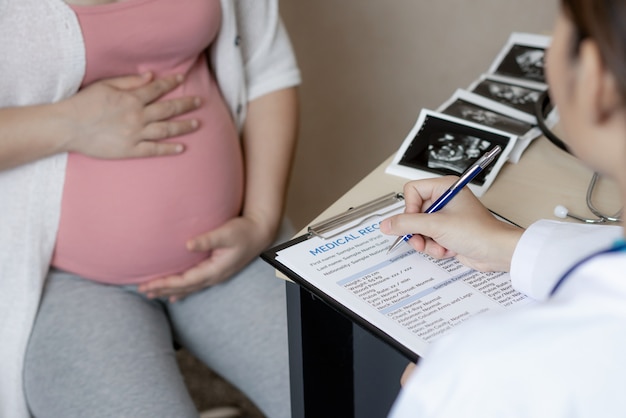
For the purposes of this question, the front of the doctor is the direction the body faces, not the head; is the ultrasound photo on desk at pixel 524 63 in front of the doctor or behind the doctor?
in front

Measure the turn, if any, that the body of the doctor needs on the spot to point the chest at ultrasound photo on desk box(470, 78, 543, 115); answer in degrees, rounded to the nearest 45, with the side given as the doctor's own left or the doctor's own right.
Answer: approximately 45° to the doctor's own right

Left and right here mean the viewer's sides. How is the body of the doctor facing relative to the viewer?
facing away from the viewer and to the left of the viewer

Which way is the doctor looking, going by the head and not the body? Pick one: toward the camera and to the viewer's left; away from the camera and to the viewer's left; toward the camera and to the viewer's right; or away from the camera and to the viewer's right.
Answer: away from the camera and to the viewer's left

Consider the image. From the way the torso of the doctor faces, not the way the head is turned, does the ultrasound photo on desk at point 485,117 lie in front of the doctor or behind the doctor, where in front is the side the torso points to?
in front
